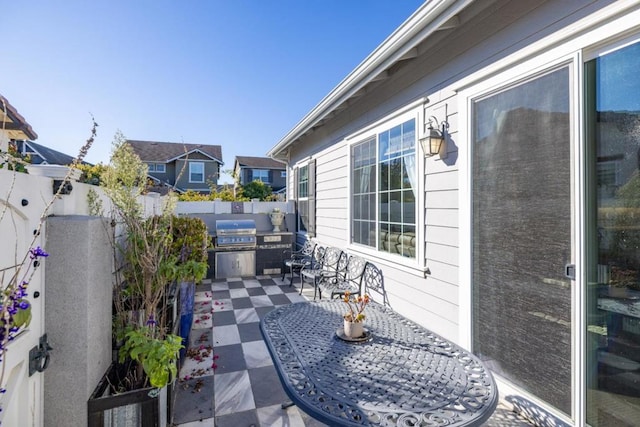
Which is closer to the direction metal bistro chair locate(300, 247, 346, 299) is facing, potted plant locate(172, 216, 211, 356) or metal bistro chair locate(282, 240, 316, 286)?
the potted plant

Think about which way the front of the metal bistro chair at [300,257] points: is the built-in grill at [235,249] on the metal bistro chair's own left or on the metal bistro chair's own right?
on the metal bistro chair's own right

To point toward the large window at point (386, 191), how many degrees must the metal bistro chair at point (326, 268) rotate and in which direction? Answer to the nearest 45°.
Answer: approximately 90° to its left

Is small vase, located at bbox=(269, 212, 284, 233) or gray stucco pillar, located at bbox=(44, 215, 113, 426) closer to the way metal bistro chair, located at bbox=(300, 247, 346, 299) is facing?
the gray stucco pillar

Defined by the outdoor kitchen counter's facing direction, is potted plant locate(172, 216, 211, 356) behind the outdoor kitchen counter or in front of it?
in front

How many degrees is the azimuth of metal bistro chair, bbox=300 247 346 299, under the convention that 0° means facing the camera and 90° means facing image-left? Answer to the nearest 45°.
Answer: approximately 45°

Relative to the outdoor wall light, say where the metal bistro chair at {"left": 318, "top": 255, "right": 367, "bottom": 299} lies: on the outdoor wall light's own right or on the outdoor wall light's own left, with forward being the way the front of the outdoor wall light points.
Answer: on the outdoor wall light's own right

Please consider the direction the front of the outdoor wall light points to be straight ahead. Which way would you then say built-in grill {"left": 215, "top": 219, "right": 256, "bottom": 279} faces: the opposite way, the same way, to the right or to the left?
to the left

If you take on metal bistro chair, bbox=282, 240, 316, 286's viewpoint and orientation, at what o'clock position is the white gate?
The white gate is roughly at 11 o'clock from the metal bistro chair.

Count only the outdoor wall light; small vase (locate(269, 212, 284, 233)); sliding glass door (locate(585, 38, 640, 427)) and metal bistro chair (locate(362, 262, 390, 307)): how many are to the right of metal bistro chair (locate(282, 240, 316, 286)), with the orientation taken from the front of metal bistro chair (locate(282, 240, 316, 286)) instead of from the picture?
1
